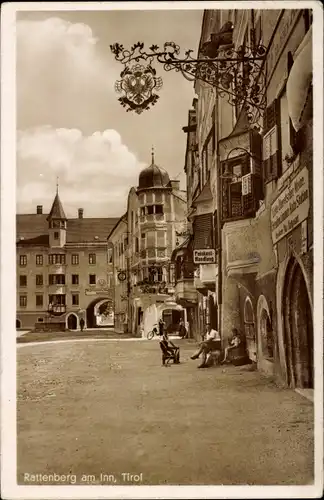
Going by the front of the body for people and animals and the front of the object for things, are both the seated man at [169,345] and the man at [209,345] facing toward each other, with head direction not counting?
yes

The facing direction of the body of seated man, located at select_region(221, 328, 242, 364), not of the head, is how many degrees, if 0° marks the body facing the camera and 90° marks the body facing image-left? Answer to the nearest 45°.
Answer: approximately 90°

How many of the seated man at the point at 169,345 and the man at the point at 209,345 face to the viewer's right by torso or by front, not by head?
1

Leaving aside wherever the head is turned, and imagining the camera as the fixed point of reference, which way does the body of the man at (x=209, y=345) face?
to the viewer's left

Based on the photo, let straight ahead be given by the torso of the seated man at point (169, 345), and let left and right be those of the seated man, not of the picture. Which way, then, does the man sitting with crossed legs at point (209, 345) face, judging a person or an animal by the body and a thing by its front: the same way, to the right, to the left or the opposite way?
the opposite way

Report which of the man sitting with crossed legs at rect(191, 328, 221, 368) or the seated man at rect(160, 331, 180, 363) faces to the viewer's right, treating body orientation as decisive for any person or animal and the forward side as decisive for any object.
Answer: the seated man
